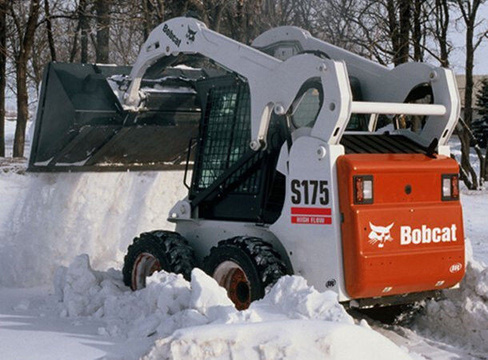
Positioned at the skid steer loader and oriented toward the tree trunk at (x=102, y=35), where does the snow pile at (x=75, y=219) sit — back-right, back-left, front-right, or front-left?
front-left

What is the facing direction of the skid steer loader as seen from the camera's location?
facing away from the viewer and to the left of the viewer

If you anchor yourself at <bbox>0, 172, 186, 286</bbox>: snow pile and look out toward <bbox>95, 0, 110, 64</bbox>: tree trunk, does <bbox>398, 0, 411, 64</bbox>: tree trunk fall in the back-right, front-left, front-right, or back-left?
front-right

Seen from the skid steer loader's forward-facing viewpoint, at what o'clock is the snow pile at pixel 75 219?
The snow pile is roughly at 12 o'clock from the skid steer loader.

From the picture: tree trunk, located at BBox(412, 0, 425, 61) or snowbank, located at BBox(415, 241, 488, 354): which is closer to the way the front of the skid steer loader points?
the tree trunk

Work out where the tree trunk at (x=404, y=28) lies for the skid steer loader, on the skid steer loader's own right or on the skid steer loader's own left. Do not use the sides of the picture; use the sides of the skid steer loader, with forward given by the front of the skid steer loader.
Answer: on the skid steer loader's own right

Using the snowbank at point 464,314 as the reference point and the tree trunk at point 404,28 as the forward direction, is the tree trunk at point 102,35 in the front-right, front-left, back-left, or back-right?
front-left

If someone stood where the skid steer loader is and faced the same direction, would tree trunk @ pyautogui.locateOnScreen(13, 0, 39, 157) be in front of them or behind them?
in front

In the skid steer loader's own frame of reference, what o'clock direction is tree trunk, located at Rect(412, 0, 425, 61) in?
The tree trunk is roughly at 2 o'clock from the skid steer loader.

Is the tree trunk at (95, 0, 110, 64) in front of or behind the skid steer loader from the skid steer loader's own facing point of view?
in front

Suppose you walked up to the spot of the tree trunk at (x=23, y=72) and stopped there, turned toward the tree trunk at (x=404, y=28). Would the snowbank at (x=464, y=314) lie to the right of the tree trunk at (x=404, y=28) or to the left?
right
